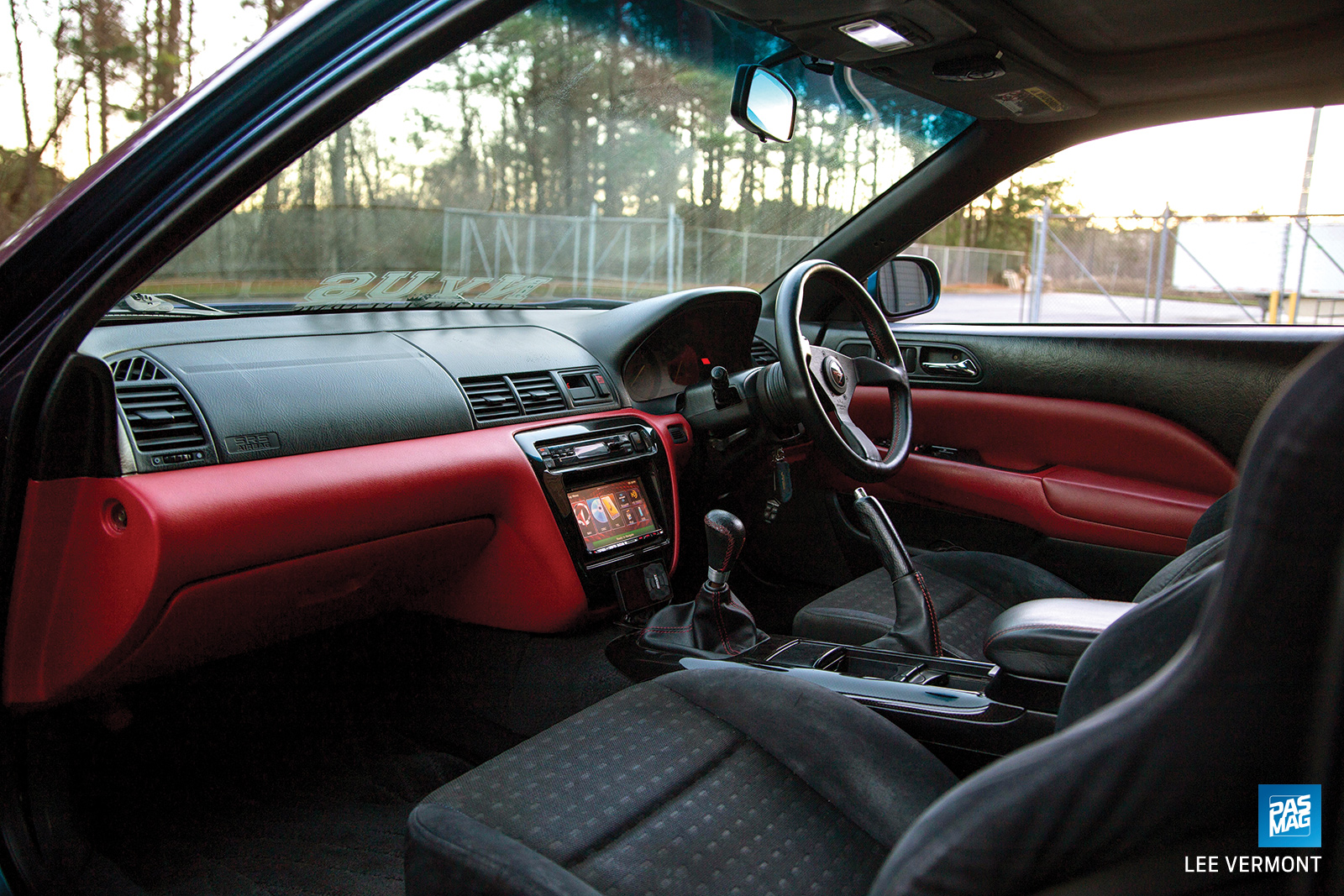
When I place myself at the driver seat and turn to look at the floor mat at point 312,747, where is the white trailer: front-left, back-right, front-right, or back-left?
back-right

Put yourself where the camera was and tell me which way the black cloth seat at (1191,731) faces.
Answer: facing away from the viewer and to the left of the viewer

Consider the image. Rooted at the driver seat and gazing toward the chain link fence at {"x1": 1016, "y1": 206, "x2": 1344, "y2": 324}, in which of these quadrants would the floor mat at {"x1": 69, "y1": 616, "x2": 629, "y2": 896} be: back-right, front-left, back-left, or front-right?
back-left

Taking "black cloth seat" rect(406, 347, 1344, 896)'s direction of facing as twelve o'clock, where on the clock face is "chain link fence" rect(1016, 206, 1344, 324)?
The chain link fence is roughly at 2 o'clock from the black cloth seat.

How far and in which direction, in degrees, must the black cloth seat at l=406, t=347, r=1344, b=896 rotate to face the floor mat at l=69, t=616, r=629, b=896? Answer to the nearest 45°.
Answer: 0° — it already faces it

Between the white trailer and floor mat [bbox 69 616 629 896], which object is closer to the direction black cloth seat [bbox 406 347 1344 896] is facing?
the floor mat

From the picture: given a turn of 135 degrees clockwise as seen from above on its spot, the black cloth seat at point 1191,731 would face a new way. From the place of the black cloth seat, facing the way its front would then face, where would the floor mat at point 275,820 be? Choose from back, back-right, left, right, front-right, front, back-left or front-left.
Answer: back-left
